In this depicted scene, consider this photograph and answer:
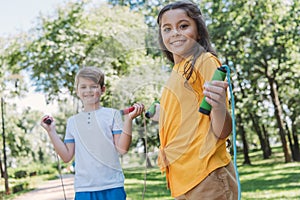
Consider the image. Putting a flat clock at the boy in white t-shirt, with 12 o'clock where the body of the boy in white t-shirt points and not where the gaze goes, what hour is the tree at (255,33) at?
The tree is roughly at 7 o'clock from the boy in white t-shirt.

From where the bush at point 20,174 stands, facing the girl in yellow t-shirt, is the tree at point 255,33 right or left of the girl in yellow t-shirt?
left

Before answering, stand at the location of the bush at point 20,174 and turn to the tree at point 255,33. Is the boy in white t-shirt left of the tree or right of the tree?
right

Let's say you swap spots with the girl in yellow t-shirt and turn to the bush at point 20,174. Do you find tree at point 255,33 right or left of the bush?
right

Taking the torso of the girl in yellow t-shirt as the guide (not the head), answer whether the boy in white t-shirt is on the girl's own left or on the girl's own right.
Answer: on the girl's own right

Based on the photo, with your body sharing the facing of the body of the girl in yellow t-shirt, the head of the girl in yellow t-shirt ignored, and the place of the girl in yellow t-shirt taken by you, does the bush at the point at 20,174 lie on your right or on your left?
on your right

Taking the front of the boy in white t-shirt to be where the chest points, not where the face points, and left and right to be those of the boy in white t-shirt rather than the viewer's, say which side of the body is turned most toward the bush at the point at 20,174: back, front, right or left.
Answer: back

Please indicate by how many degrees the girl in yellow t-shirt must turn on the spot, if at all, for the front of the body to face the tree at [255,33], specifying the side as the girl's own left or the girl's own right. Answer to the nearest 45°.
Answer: approximately 135° to the girl's own right
